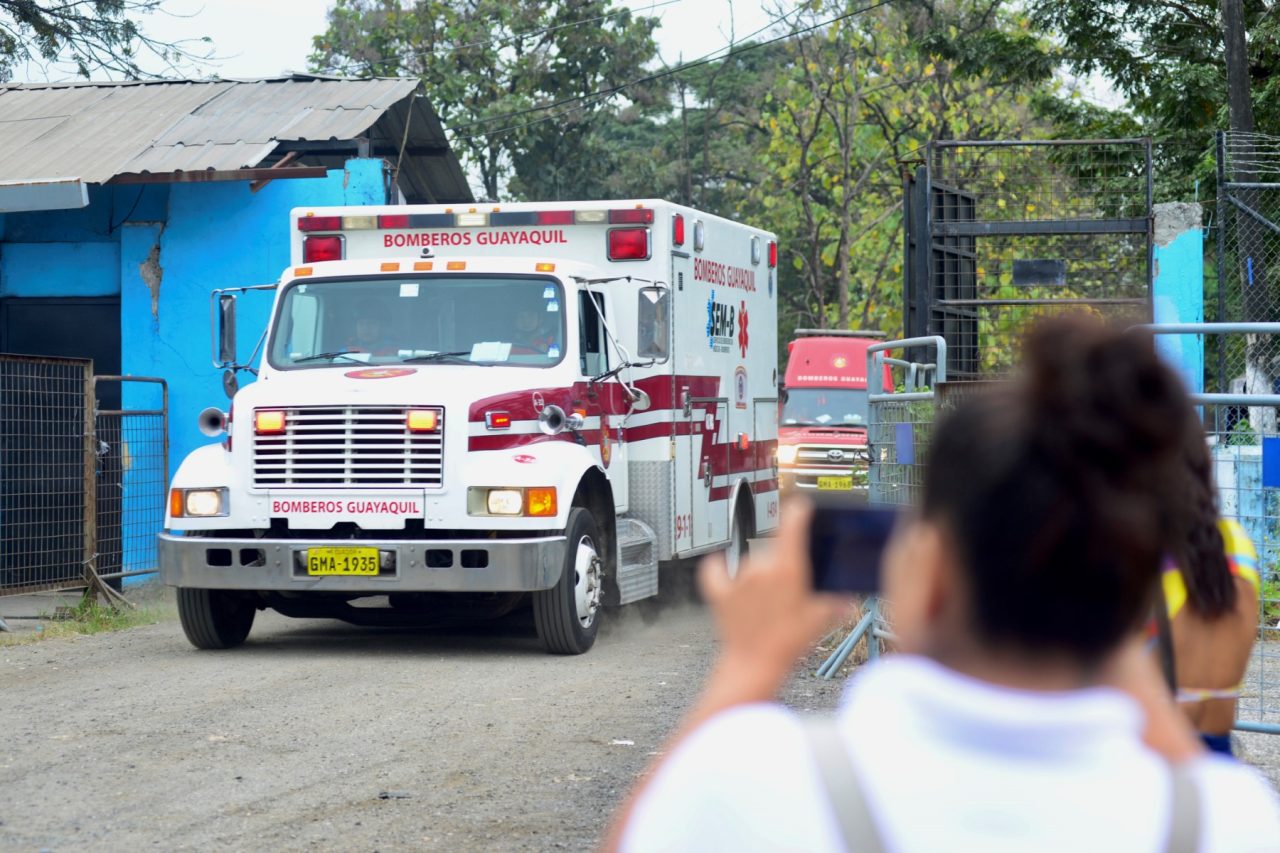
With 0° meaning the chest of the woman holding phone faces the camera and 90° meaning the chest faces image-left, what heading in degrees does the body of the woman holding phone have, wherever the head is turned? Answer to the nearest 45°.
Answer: approximately 135°

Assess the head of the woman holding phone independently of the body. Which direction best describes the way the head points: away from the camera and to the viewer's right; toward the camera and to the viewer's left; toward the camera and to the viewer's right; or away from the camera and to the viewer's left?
away from the camera and to the viewer's left

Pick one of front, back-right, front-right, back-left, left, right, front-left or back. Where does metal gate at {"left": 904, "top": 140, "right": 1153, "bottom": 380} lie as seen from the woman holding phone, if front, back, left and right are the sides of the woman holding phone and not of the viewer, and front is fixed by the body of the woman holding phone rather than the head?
front-right

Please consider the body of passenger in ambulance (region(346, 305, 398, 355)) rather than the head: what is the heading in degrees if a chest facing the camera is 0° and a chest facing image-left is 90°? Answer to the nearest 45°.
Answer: approximately 0°

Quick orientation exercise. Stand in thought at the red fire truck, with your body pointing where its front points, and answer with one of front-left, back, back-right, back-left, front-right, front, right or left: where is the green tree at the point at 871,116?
back

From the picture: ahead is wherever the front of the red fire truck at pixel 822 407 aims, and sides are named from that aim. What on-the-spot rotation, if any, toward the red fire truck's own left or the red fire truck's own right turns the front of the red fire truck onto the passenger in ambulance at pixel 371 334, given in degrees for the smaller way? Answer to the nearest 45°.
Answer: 0° — it already faces them

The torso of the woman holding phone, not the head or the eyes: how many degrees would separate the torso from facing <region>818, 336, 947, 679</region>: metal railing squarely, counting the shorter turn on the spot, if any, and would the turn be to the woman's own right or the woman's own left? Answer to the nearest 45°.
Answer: approximately 45° to the woman's own right
